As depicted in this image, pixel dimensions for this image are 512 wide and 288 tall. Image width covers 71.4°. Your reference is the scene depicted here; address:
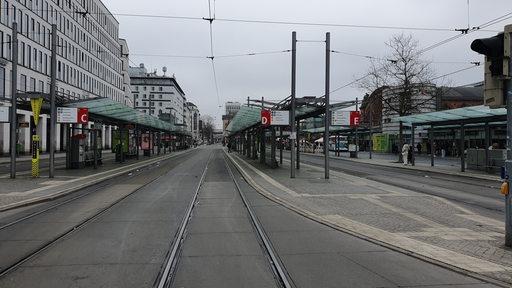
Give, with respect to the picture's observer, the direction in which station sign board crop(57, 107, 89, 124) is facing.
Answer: facing the viewer

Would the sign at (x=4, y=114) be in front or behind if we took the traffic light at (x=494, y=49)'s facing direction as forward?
in front

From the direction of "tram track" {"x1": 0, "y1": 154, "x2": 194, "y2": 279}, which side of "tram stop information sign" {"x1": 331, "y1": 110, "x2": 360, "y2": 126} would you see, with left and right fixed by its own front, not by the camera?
front

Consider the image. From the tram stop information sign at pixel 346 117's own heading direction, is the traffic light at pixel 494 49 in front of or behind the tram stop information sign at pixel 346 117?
in front

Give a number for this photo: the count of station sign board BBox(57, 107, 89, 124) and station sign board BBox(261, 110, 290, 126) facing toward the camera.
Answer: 2

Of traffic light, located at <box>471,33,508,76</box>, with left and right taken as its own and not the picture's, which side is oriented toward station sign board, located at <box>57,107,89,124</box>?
front

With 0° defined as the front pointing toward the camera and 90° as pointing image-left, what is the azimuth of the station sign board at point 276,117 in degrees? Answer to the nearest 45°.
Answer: approximately 0°

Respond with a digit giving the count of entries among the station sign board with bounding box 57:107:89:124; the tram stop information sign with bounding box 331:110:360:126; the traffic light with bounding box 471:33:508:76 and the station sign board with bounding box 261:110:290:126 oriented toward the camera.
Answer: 3

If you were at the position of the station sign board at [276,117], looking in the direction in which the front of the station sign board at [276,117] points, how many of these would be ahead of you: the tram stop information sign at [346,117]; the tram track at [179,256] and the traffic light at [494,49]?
2

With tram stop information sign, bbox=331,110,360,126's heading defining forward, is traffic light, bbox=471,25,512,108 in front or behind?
in front

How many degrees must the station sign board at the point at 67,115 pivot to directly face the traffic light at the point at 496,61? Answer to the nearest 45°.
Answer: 0° — it already faces it

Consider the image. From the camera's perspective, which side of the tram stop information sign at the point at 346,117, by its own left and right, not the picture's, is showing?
front
